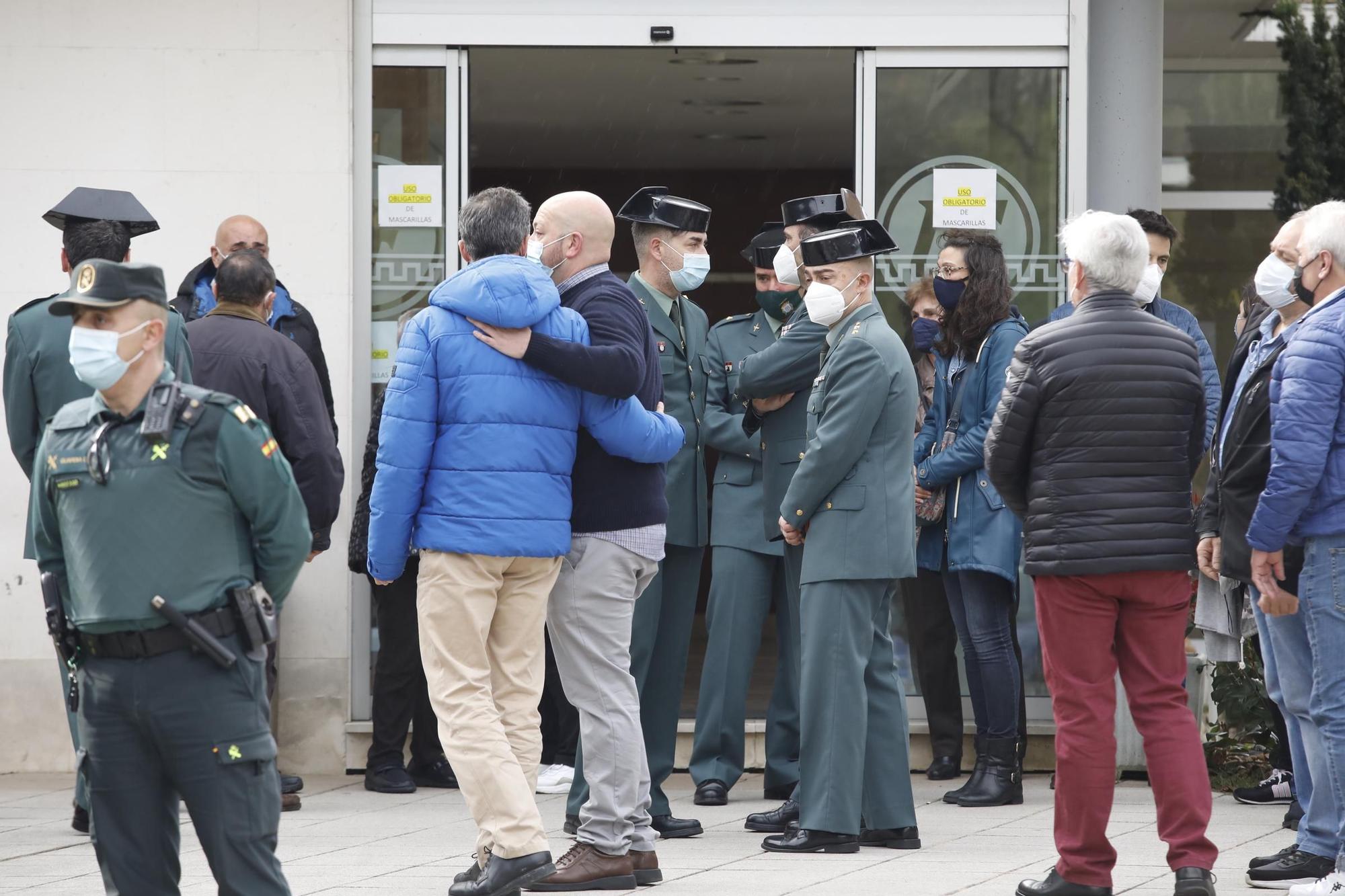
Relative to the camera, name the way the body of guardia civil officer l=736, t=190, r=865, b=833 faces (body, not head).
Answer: to the viewer's left

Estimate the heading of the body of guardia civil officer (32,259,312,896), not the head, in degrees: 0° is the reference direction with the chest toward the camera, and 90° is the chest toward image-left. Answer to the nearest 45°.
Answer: approximately 45°

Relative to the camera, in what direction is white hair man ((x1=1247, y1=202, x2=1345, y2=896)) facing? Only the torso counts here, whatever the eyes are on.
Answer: to the viewer's left

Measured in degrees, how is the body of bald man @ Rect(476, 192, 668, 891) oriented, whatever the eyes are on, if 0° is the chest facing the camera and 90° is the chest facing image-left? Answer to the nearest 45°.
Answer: approximately 90°

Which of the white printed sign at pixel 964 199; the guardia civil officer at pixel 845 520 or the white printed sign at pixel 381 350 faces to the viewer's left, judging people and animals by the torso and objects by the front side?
the guardia civil officer

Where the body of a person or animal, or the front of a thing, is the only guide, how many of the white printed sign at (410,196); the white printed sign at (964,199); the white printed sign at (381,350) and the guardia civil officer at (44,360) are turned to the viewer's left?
0

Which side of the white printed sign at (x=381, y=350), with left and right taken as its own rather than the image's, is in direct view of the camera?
front

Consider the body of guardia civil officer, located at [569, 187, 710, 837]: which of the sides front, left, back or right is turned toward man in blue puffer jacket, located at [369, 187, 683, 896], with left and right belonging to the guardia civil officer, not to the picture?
right

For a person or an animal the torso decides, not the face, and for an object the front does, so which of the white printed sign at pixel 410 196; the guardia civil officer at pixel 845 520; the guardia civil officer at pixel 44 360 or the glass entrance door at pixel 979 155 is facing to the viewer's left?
the guardia civil officer at pixel 845 520

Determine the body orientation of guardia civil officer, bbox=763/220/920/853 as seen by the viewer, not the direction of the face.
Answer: to the viewer's left

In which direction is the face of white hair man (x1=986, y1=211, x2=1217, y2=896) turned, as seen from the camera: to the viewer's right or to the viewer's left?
to the viewer's left

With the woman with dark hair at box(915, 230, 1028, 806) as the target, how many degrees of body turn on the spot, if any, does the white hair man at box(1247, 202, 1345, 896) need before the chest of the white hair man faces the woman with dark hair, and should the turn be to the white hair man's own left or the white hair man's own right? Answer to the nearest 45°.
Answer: approximately 45° to the white hair man's own right

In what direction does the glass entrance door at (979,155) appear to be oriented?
toward the camera

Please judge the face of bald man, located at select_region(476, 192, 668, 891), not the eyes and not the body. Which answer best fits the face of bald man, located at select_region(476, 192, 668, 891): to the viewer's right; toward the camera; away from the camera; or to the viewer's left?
to the viewer's left
